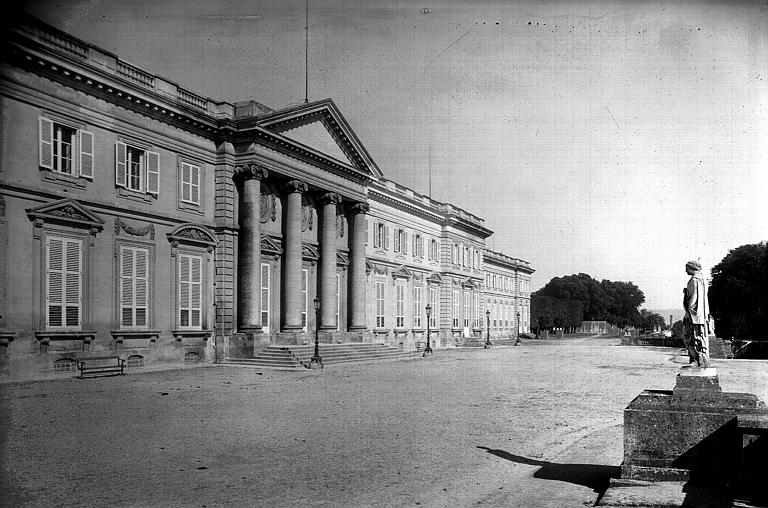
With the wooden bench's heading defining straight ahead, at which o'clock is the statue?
The statue is roughly at 1 o'clock from the wooden bench.

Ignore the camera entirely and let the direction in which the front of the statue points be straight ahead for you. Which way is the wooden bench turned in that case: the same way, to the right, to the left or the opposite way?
the opposite way

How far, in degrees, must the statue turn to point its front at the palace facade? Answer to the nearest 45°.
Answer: approximately 45° to its right

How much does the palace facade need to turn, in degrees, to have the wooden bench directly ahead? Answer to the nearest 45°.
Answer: approximately 45° to its right

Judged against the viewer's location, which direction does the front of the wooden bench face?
facing the viewer and to the right of the viewer

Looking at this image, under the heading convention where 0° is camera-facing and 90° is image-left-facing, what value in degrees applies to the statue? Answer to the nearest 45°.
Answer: approximately 90°
